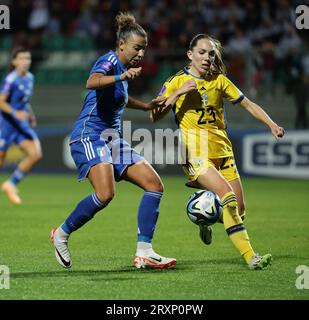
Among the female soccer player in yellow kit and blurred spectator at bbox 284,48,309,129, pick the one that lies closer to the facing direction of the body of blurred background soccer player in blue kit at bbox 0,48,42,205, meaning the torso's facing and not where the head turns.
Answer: the female soccer player in yellow kit

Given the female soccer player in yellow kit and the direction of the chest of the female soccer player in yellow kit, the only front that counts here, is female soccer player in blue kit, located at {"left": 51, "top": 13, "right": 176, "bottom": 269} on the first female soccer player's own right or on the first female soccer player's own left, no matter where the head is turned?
on the first female soccer player's own right

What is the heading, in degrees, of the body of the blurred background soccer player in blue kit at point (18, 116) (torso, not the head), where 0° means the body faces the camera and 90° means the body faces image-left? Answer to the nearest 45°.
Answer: approximately 315°

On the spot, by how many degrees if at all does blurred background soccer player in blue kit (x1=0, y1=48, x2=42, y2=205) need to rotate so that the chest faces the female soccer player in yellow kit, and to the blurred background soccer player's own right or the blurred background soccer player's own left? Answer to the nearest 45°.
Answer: approximately 45° to the blurred background soccer player's own right

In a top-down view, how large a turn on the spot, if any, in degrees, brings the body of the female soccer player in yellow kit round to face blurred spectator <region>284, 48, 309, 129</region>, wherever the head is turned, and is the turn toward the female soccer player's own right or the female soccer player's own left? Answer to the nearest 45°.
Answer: approximately 180°

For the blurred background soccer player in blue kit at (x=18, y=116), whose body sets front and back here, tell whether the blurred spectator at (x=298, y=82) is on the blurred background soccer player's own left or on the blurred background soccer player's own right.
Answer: on the blurred background soccer player's own left

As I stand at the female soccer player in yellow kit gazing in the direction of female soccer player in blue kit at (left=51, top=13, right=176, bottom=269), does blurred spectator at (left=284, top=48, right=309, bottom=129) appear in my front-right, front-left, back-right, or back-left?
back-right

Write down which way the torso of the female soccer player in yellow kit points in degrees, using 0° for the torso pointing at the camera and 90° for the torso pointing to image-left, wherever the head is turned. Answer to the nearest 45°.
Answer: approximately 0°

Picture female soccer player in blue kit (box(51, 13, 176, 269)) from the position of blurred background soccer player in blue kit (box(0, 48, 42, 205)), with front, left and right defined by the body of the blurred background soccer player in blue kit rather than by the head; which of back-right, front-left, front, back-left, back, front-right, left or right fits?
front-right

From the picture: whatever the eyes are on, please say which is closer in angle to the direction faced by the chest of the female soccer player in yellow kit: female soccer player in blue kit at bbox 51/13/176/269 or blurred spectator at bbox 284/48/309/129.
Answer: the female soccer player in blue kit
